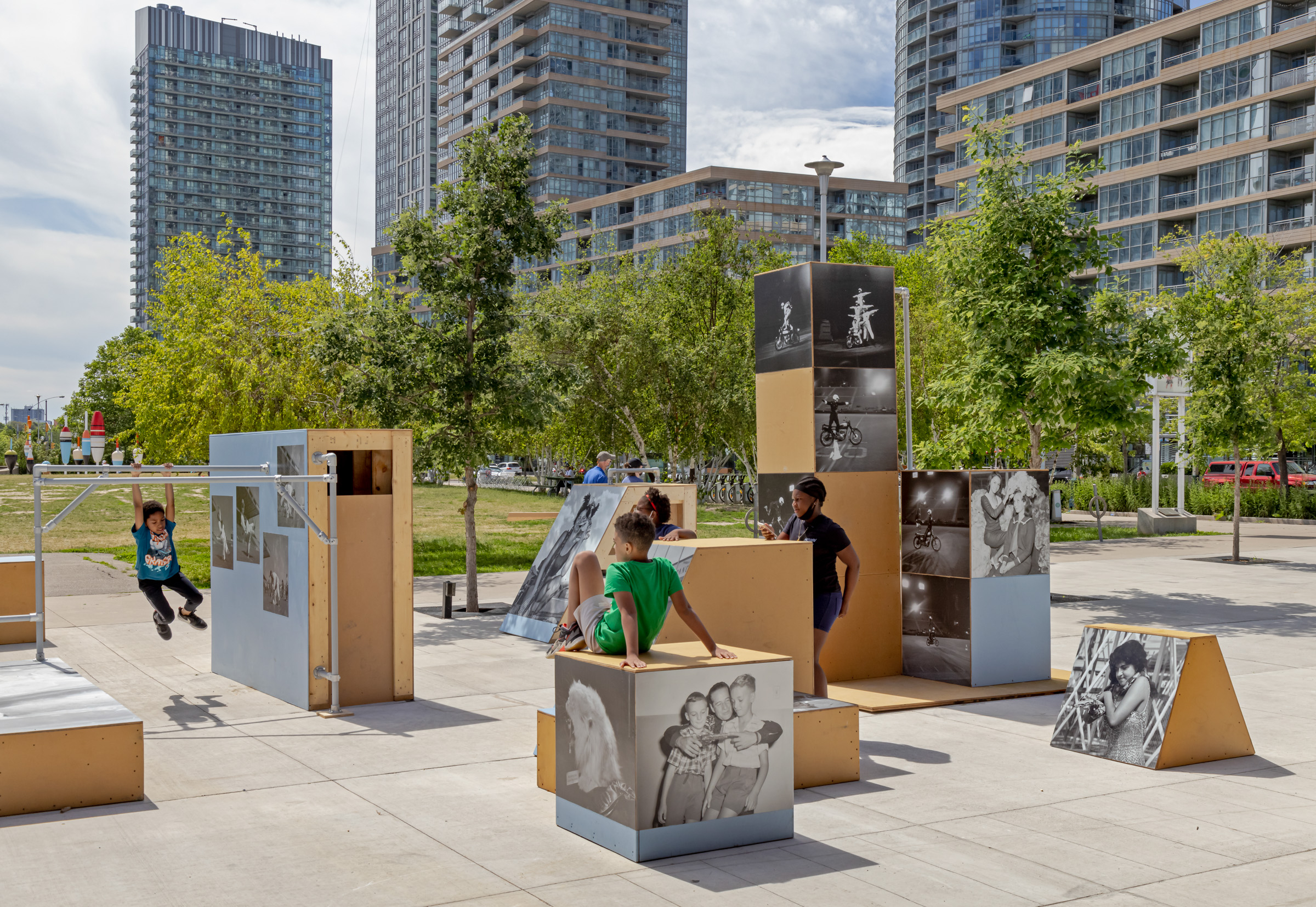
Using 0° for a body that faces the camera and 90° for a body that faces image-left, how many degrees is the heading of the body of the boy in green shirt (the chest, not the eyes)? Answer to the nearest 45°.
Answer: approximately 135°

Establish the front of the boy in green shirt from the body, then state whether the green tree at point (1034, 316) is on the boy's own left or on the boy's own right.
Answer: on the boy's own right

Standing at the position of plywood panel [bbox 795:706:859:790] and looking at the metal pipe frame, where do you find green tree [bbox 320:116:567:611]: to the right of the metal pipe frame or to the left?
right

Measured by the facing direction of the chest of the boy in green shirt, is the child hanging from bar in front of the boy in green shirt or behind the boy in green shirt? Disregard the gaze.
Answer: in front

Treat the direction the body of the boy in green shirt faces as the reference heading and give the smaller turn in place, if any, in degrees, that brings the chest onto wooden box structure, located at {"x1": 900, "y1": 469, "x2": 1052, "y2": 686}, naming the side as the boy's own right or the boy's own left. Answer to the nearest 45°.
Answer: approximately 90° to the boy's own right

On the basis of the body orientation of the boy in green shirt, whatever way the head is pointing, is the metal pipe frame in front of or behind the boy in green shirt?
in front

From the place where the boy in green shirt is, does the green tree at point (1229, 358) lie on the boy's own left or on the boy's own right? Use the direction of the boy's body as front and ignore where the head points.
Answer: on the boy's own right

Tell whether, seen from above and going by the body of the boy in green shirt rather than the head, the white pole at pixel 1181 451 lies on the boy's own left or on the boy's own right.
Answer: on the boy's own right

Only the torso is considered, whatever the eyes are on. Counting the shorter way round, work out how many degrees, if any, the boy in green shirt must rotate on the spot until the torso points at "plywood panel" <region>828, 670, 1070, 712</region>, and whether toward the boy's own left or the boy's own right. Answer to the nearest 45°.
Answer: approximately 90° to the boy's own right

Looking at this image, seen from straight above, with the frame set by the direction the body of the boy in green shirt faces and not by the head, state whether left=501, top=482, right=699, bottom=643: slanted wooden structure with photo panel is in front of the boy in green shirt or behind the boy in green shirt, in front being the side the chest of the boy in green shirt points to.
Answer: in front
